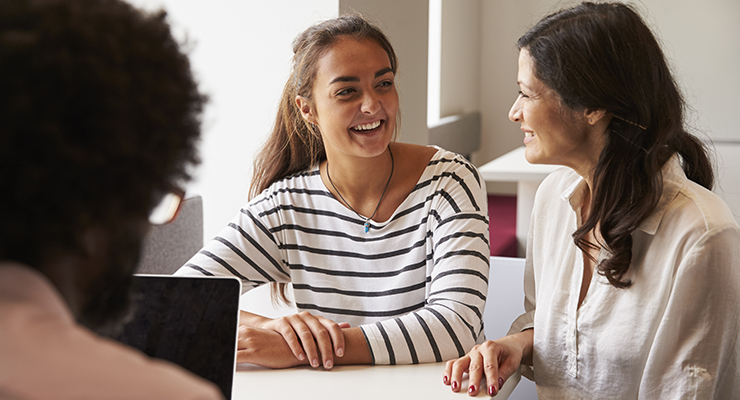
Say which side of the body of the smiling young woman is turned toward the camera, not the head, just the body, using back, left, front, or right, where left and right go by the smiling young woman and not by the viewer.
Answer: front

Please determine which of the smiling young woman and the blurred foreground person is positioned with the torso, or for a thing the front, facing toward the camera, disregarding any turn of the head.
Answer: the smiling young woman

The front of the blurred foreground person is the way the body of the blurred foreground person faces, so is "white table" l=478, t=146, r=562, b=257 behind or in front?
in front

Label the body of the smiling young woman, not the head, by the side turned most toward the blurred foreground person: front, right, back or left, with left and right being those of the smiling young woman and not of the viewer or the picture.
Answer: front

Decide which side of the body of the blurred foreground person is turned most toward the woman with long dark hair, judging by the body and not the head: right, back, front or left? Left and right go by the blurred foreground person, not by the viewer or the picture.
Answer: front

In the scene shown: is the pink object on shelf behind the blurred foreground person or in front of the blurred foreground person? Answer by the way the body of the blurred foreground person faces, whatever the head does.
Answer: in front

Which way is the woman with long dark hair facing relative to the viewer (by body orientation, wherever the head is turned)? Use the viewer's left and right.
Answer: facing the viewer and to the left of the viewer

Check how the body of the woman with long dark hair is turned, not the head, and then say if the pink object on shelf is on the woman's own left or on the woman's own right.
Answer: on the woman's own right

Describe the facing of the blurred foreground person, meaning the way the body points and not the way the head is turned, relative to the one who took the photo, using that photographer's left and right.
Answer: facing away from the viewer and to the right of the viewer

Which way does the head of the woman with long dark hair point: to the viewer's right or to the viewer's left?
to the viewer's left

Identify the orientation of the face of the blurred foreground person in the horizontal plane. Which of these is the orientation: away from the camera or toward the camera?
away from the camera

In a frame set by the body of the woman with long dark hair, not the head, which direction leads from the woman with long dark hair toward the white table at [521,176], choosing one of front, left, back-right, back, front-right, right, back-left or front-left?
back-right
